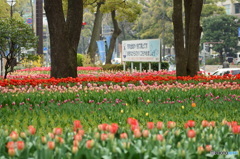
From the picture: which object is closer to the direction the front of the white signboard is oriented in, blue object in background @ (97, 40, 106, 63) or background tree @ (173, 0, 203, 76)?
the background tree

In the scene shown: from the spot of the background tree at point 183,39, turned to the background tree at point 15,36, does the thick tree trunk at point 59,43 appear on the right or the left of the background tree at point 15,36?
left

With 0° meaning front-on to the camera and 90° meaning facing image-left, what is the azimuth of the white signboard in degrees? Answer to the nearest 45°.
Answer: approximately 0°

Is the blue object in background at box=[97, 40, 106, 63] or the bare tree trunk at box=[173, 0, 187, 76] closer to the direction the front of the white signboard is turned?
the bare tree trunk

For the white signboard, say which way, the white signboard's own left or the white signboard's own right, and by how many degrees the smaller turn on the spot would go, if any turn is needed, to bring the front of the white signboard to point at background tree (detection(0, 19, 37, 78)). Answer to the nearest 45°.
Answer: approximately 45° to the white signboard's own right
